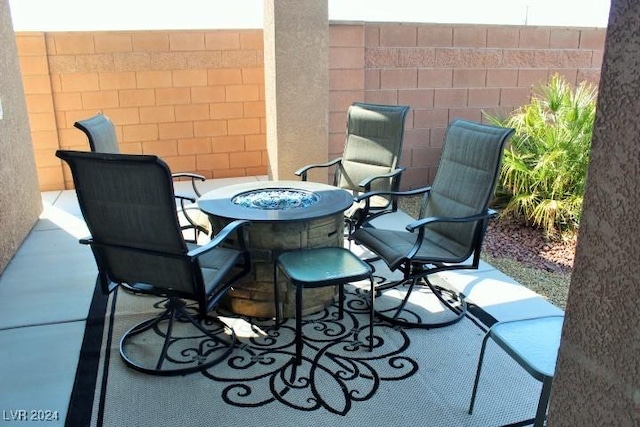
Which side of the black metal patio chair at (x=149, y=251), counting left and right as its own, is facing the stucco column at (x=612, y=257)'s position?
right

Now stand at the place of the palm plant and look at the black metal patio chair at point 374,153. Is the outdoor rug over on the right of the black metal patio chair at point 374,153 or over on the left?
left

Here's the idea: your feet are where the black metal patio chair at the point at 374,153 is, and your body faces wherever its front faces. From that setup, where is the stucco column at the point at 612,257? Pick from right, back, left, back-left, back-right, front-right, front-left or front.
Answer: front-left

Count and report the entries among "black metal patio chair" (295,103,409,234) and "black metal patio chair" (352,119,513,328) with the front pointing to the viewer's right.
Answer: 0

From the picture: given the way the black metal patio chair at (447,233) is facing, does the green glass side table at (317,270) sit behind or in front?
in front

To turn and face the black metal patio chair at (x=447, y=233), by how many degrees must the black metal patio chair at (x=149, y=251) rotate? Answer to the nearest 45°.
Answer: approximately 45° to its right

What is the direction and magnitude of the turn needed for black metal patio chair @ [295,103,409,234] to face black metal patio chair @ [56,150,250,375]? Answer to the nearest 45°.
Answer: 0° — it already faces it

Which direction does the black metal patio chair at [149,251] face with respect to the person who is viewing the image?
facing away from the viewer and to the right of the viewer

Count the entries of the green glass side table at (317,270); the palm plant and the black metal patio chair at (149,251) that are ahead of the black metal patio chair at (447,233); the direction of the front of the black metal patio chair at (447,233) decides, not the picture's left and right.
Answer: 2

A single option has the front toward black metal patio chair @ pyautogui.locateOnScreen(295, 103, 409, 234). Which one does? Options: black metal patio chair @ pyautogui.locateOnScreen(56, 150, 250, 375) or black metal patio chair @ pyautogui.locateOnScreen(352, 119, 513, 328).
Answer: black metal patio chair @ pyautogui.locateOnScreen(56, 150, 250, 375)

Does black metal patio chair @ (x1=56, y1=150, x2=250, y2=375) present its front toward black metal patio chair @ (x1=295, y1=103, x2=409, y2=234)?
yes

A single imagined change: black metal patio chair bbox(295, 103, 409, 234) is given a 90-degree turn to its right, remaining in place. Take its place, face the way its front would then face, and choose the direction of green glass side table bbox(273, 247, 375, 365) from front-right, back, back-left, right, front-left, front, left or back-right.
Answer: back-left

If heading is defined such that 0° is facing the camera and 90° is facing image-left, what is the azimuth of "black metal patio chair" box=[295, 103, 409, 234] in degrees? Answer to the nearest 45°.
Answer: approximately 45°
